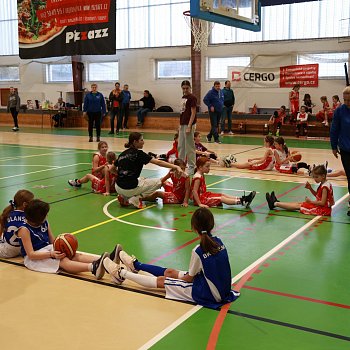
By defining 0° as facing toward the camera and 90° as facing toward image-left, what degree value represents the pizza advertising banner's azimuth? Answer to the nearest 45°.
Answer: approximately 0°

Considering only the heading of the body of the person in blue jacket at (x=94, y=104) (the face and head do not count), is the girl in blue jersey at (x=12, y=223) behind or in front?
in front

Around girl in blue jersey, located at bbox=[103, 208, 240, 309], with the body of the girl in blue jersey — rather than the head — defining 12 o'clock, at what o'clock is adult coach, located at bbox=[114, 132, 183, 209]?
The adult coach is roughly at 1 o'clock from the girl in blue jersey.

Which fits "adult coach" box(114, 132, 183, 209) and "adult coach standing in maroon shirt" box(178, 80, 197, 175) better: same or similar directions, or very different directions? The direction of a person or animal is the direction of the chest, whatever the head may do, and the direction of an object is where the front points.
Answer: very different directions

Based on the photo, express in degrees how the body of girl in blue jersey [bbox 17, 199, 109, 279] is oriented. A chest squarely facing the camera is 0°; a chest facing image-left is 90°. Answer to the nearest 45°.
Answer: approximately 315°

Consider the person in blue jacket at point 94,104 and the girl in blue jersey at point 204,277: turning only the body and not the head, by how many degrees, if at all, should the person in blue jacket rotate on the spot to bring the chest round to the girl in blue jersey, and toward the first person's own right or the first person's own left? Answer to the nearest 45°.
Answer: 0° — they already face them

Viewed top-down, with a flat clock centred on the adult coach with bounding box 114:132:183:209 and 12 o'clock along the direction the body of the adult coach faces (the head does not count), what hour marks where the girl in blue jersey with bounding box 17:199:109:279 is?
The girl in blue jersey is roughly at 5 o'clock from the adult coach.
